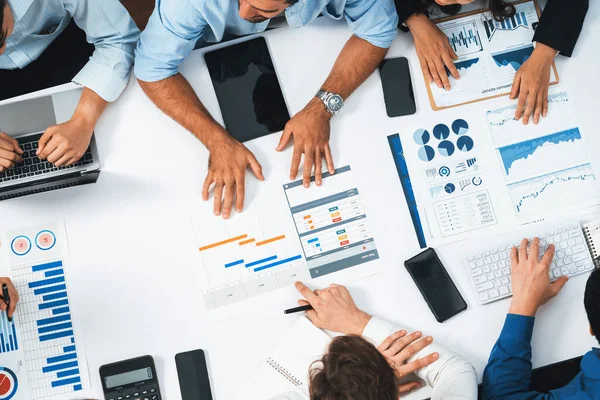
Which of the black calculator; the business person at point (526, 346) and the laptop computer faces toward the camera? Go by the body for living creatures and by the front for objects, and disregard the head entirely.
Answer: the black calculator

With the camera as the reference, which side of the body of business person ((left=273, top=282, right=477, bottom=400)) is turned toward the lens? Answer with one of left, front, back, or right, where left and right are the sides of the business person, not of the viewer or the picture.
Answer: back

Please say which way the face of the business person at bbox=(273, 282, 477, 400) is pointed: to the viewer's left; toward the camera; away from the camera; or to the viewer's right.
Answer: away from the camera

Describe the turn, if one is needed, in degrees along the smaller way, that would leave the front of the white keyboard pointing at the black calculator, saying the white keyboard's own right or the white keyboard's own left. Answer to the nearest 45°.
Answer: approximately 45° to the white keyboard's own right

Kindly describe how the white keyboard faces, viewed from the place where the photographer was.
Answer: facing the viewer

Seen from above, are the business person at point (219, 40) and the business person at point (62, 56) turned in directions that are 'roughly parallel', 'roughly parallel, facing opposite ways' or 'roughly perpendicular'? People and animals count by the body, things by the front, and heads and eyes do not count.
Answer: roughly parallel

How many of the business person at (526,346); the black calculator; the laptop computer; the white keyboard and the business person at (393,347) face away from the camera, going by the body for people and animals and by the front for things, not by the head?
3

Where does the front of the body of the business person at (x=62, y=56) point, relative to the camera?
toward the camera

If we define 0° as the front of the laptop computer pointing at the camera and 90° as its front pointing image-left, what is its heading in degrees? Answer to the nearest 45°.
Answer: approximately 180°

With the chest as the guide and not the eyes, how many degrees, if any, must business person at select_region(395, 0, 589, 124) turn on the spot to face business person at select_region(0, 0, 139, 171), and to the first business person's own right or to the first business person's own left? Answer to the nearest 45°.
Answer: approximately 45° to the first business person's own right

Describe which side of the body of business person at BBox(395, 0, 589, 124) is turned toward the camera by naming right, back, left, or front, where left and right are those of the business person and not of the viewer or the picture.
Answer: front

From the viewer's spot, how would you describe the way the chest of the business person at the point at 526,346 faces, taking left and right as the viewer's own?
facing away from the viewer

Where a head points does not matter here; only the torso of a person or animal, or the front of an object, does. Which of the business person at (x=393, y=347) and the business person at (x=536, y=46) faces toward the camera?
the business person at (x=536, y=46)
